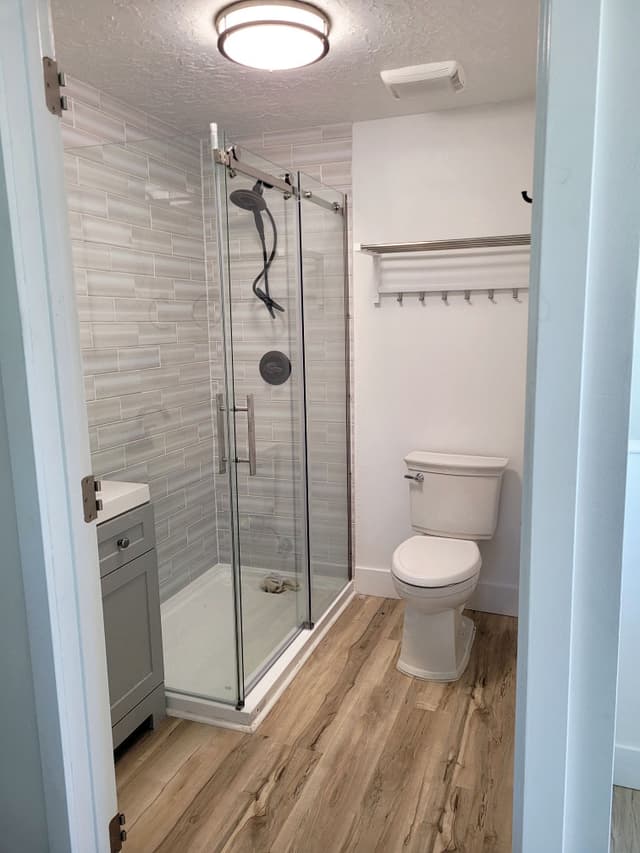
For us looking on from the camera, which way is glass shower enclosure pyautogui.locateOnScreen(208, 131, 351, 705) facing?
facing the viewer and to the right of the viewer

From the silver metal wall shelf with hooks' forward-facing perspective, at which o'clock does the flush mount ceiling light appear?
The flush mount ceiling light is roughly at 1 o'clock from the silver metal wall shelf with hooks.

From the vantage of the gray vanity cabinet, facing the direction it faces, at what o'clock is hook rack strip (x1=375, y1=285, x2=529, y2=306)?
The hook rack strip is roughly at 10 o'clock from the gray vanity cabinet.

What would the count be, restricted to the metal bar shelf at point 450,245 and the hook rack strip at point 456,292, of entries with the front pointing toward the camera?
2

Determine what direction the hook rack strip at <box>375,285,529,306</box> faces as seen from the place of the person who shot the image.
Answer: facing the viewer

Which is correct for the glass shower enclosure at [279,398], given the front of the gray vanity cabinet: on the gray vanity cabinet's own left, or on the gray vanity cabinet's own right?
on the gray vanity cabinet's own left

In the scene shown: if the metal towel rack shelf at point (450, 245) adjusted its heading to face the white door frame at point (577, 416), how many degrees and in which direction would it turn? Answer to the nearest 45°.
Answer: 0° — it already faces it

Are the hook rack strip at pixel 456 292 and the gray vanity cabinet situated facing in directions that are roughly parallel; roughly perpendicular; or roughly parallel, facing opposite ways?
roughly perpendicular

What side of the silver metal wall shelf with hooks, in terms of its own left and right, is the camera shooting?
front

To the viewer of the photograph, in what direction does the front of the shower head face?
facing the viewer and to the left of the viewer

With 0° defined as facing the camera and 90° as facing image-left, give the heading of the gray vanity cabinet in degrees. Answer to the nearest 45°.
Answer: approximately 315°

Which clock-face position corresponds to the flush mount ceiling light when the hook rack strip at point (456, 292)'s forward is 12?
The flush mount ceiling light is roughly at 1 o'clock from the hook rack strip.

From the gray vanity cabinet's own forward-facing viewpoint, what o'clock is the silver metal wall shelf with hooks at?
The silver metal wall shelf with hooks is roughly at 10 o'clock from the gray vanity cabinet.

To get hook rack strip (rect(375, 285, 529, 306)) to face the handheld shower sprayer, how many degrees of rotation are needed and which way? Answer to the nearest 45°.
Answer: approximately 45° to its right

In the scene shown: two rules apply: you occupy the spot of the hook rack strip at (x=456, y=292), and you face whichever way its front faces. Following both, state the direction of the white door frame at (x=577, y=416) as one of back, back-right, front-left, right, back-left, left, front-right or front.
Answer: front
